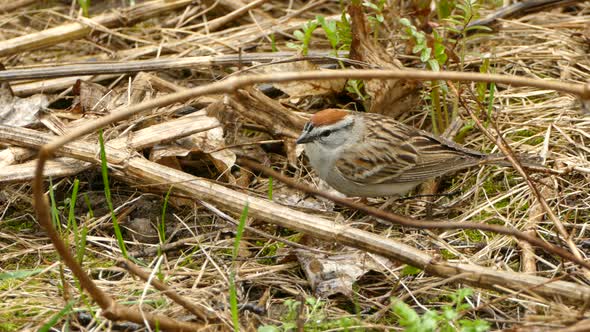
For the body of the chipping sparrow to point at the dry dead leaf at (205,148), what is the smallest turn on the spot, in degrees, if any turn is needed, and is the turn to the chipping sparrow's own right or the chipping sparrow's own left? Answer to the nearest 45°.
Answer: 0° — it already faces it

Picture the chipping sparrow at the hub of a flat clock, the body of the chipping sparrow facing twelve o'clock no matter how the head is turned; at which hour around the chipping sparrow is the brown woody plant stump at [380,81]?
The brown woody plant stump is roughly at 3 o'clock from the chipping sparrow.

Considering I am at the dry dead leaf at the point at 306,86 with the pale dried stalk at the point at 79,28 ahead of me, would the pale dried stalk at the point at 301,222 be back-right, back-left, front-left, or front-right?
back-left

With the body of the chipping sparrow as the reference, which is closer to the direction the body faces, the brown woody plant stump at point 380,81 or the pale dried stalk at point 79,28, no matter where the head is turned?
the pale dried stalk

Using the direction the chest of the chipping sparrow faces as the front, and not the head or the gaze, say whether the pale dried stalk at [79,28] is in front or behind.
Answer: in front

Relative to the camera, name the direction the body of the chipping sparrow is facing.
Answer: to the viewer's left
